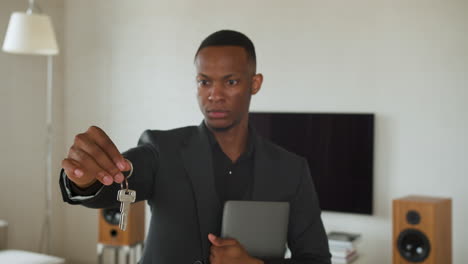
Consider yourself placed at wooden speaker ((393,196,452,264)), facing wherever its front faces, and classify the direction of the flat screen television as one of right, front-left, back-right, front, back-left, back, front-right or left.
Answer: right

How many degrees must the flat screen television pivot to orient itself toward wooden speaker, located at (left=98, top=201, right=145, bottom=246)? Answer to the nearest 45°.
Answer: approximately 90° to its right

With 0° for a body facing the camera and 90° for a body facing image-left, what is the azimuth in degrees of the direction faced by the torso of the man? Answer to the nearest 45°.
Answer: approximately 0°

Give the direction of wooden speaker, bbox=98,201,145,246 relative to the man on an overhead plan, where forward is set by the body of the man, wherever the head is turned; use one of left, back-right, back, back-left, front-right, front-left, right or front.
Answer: back

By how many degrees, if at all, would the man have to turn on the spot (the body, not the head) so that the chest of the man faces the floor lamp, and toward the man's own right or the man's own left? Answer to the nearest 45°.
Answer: approximately 180°

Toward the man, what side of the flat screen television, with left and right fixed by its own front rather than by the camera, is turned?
front

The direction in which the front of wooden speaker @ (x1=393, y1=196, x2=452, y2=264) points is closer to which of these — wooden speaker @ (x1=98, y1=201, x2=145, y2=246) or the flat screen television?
the wooden speaker

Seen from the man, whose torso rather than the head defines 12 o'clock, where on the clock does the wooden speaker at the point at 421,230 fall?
The wooden speaker is roughly at 7 o'clock from the man.

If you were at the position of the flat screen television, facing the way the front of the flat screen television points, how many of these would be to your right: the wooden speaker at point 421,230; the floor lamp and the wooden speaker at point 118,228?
2

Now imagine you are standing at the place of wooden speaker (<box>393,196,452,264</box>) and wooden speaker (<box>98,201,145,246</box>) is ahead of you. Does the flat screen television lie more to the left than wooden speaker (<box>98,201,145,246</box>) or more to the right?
right

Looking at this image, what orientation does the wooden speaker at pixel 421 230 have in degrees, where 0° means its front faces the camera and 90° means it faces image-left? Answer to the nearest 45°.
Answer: approximately 45°
